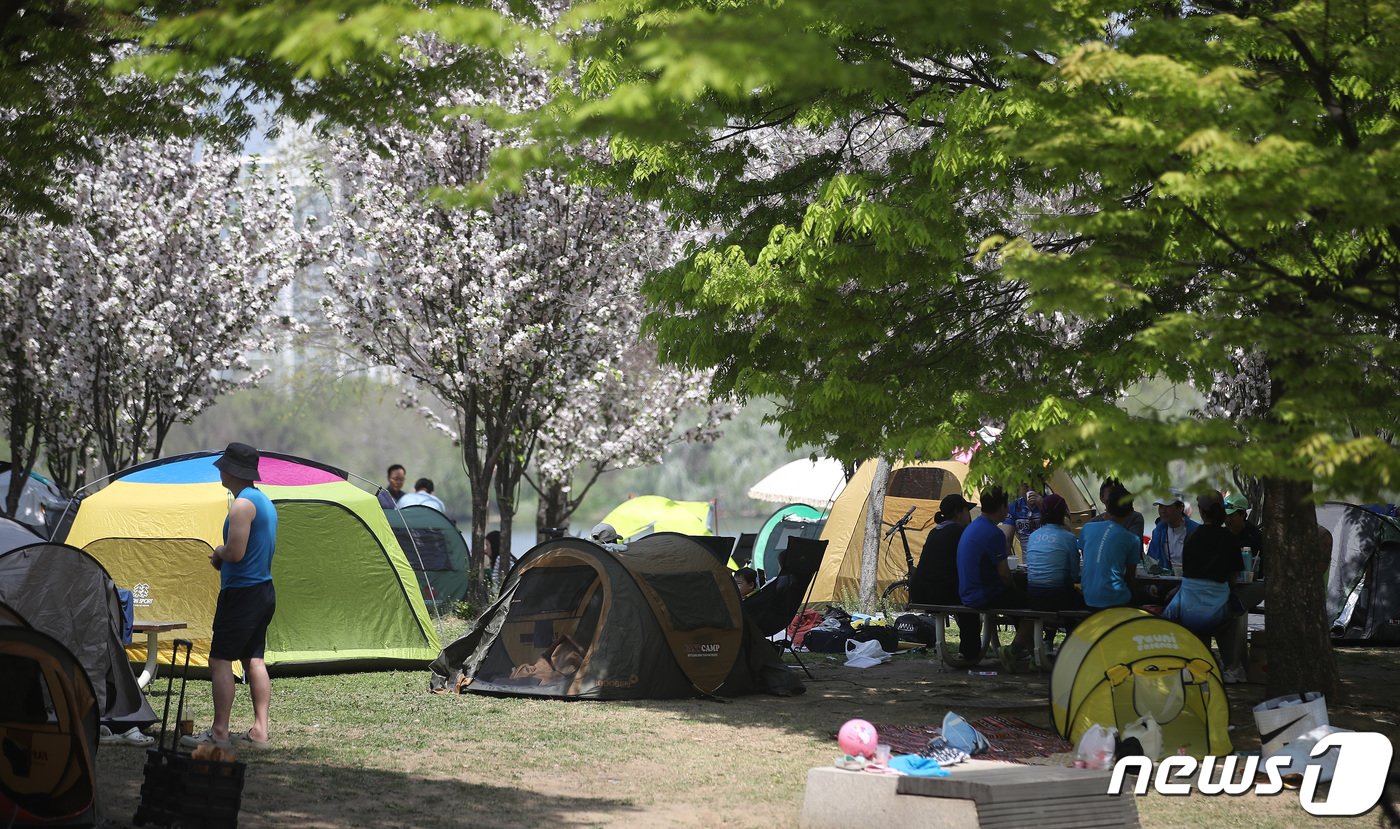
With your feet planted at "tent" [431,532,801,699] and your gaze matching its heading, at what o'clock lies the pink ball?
The pink ball is roughly at 10 o'clock from the tent.

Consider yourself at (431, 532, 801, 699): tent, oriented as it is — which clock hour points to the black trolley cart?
The black trolley cart is roughly at 11 o'clock from the tent.

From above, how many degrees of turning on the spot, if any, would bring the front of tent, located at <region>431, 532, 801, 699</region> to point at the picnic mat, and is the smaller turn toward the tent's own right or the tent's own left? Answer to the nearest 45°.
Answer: approximately 90° to the tent's own left

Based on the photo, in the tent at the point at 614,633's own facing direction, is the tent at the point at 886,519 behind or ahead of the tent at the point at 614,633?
behind

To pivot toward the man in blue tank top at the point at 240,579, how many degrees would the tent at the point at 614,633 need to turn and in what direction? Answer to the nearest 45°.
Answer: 0° — it already faces them

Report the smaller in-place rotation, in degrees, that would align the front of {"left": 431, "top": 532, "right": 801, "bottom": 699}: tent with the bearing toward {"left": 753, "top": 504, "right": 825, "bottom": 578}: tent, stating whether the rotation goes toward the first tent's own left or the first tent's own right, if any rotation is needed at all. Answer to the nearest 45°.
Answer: approximately 135° to the first tent's own right

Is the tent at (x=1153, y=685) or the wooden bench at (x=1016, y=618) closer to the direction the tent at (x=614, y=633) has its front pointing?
the tent

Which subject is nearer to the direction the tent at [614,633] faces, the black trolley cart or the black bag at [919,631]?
the black trolley cart

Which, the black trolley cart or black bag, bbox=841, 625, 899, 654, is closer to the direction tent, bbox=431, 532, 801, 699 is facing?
the black trolley cart

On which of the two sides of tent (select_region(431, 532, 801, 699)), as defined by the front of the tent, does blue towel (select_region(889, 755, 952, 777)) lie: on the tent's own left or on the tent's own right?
on the tent's own left
